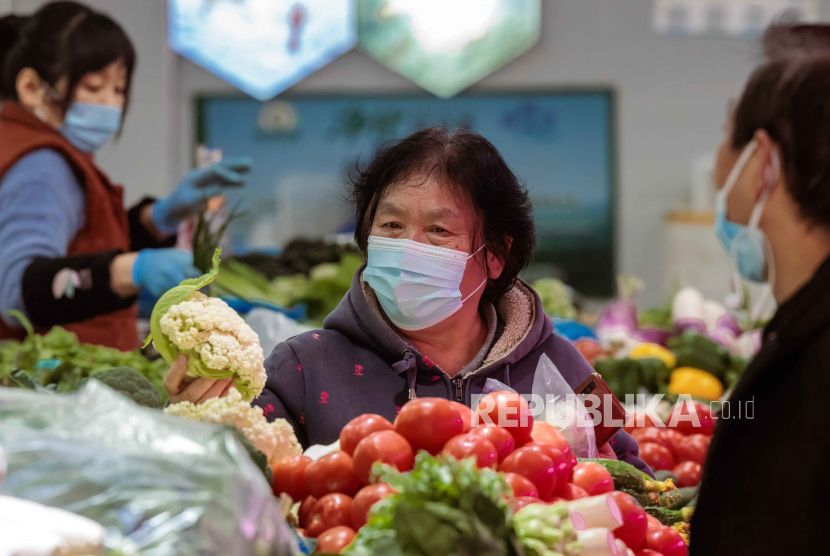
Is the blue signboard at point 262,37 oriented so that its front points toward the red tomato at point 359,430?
yes

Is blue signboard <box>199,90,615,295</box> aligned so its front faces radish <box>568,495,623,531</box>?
yes

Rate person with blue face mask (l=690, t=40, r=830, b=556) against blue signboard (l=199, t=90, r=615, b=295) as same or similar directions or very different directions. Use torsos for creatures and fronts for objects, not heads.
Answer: very different directions

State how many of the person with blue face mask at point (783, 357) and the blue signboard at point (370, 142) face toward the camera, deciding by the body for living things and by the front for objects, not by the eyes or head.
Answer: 1

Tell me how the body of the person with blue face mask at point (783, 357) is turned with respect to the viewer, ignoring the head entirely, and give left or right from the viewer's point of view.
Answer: facing away from the viewer and to the left of the viewer

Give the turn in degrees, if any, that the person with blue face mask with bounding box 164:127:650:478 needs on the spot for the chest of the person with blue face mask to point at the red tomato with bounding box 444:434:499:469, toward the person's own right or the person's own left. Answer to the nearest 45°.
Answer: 0° — they already face it

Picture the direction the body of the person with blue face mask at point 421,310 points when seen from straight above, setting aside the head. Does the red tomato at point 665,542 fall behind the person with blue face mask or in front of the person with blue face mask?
in front

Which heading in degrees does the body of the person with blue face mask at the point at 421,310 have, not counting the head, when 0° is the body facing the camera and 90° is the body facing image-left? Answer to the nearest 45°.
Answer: approximately 0°
